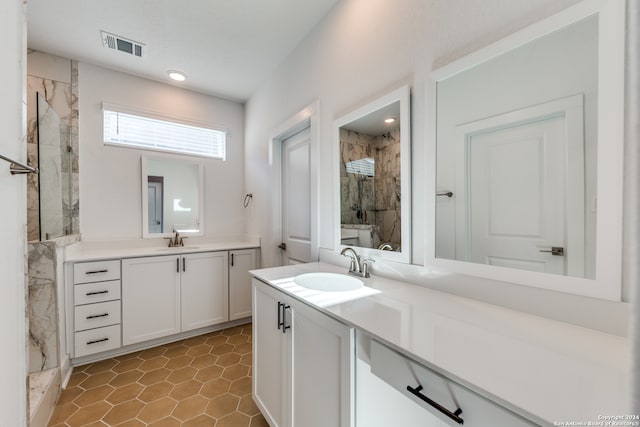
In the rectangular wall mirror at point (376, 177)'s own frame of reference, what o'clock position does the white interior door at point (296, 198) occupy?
The white interior door is roughly at 3 o'clock from the rectangular wall mirror.

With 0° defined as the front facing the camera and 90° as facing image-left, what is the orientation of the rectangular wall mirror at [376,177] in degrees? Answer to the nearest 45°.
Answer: approximately 45°

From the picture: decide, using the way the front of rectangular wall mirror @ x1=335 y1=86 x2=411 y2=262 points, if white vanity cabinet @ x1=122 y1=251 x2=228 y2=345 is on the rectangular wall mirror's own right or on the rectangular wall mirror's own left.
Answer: on the rectangular wall mirror's own right

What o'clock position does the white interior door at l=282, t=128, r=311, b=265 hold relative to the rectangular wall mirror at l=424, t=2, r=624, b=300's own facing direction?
The white interior door is roughly at 2 o'clock from the rectangular wall mirror.

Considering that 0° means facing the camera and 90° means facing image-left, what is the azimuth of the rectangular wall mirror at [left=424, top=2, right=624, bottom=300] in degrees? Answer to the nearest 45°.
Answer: approximately 45°

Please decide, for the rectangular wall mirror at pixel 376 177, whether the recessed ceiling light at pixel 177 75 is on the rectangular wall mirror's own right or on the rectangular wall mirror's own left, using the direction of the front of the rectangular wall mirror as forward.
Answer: on the rectangular wall mirror's own right
